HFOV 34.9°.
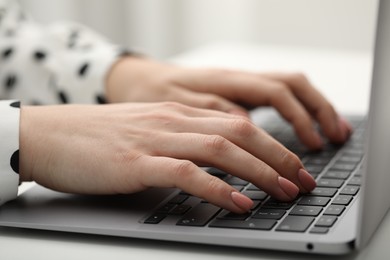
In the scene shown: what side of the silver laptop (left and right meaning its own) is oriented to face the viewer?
left
